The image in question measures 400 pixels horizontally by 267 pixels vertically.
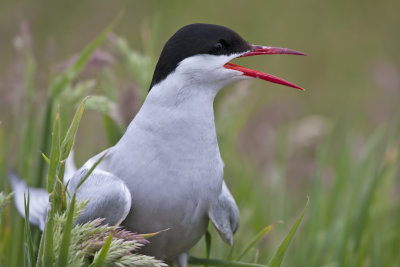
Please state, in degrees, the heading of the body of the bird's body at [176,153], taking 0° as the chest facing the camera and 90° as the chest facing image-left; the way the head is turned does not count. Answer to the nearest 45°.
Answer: approximately 315°

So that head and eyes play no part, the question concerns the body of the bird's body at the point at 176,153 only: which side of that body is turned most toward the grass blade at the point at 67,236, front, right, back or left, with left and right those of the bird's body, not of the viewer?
right
